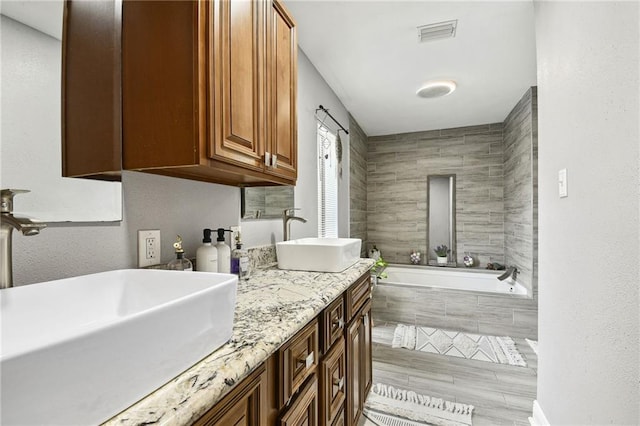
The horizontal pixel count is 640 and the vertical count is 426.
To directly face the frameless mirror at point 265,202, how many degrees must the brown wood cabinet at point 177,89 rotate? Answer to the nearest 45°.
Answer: approximately 90° to its left

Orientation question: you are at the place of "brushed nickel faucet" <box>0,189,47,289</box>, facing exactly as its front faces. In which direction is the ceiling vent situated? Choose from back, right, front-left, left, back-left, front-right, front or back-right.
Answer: front-left

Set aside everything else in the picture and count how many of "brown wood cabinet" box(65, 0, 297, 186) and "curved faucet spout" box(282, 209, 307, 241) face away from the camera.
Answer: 0

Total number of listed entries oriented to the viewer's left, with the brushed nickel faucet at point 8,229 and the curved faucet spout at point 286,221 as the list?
0

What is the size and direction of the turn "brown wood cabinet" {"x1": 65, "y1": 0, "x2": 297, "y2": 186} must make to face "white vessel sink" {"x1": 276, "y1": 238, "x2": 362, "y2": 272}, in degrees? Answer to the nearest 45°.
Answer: approximately 90° to its left

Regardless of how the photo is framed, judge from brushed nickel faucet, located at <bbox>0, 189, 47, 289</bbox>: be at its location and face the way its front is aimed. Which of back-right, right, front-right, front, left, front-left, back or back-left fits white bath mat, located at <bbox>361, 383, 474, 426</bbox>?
front-left

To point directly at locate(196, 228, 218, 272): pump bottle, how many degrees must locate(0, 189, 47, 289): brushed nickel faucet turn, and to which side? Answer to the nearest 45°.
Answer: approximately 45° to its left

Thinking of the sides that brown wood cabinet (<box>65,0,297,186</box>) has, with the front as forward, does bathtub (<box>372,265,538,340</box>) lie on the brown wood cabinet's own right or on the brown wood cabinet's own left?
on the brown wood cabinet's own left

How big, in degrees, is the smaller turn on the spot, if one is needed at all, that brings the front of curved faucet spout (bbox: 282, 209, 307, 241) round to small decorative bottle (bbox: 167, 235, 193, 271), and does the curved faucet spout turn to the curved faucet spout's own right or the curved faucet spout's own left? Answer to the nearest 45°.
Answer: approximately 90° to the curved faucet spout's own right

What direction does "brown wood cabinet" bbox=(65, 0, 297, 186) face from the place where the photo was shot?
facing the viewer and to the right of the viewer

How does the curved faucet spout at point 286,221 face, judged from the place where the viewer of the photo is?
facing to the right of the viewer
